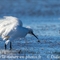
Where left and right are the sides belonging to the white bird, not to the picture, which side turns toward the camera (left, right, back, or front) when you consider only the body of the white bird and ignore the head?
right
